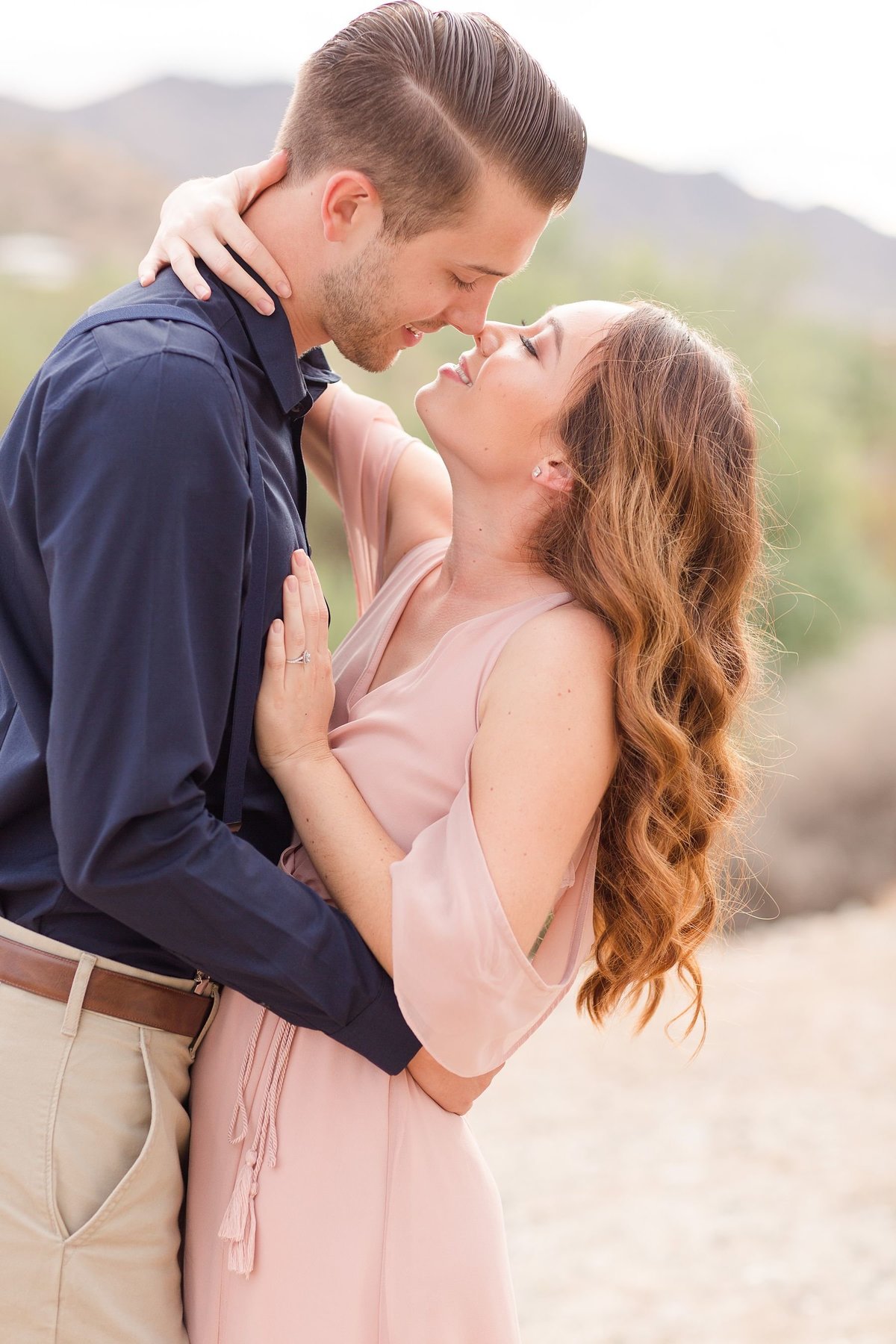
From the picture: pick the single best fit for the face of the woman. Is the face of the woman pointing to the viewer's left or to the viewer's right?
to the viewer's left

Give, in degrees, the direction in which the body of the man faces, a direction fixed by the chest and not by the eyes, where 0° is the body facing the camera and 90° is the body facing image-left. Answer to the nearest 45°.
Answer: approximately 270°

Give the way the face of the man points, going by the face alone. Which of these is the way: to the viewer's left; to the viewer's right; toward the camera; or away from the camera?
to the viewer's right
